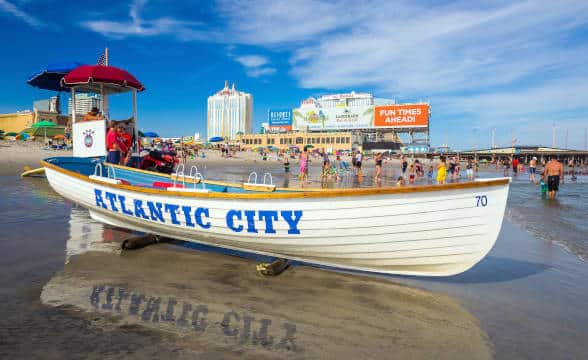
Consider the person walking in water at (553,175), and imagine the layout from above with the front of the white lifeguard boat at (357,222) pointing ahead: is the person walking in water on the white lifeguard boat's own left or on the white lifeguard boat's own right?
on the white lifeguard boat's own left

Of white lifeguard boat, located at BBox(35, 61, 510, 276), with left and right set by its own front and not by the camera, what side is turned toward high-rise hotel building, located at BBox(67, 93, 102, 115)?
back

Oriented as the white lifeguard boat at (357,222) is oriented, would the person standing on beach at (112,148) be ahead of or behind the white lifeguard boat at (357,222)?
behind

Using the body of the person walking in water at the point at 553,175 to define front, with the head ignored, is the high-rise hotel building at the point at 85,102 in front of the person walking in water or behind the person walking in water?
in front

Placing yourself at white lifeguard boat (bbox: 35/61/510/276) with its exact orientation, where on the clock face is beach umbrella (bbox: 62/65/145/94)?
The beach umbrella is roughly at 6 o'clock from the white lifeguard boat.
